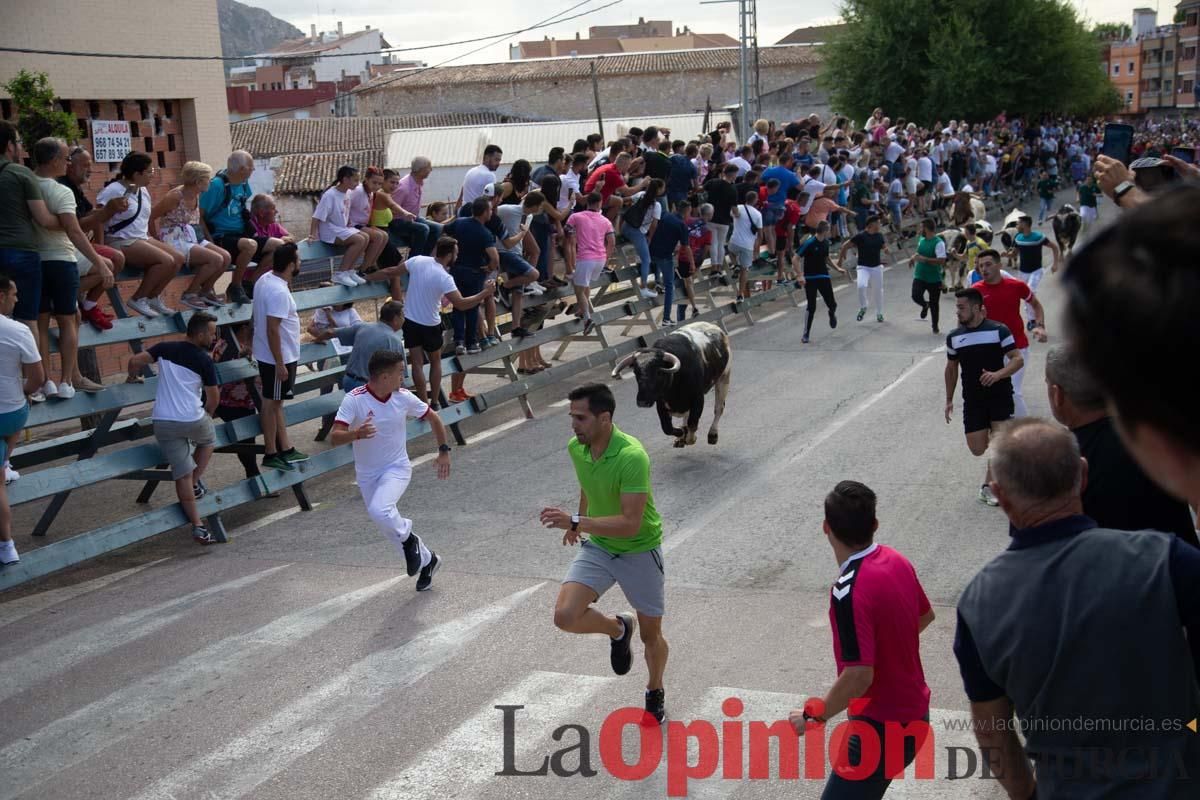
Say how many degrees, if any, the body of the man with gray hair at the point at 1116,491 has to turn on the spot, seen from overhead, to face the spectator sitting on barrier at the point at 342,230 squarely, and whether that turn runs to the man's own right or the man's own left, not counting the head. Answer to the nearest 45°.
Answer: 0° — they already face them

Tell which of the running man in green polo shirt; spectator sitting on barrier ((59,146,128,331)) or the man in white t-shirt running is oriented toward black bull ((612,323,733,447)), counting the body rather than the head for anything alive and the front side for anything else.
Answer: the spectator sitting on barrier

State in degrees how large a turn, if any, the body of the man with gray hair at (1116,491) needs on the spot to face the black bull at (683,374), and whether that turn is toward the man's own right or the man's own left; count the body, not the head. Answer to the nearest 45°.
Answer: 0° — they already face it

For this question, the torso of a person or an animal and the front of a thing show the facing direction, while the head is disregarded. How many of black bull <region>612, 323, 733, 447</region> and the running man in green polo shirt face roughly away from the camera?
0

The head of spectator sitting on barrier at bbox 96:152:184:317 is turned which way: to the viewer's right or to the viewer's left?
to the viewer's right

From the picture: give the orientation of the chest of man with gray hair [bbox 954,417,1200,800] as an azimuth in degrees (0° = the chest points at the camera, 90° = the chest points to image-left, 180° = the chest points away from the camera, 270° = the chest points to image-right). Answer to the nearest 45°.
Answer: approximately 180°

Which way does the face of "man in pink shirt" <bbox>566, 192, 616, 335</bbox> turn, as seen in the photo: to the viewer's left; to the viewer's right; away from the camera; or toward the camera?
away from the camera

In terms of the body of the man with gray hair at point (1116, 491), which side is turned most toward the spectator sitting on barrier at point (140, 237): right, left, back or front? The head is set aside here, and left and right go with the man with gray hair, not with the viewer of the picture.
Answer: front

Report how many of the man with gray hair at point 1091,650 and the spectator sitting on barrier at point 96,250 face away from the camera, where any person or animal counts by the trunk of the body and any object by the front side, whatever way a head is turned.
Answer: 1

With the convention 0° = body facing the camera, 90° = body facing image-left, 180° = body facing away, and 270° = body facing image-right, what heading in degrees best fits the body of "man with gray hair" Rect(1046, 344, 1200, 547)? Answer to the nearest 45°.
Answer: approximately 135°

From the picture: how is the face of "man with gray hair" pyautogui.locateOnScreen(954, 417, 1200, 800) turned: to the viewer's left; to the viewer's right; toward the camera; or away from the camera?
away from the camera

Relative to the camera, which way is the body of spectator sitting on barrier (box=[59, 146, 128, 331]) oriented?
to the viewer's right

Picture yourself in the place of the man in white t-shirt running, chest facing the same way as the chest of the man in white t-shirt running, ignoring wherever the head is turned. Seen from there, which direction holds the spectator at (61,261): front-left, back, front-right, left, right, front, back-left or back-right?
right

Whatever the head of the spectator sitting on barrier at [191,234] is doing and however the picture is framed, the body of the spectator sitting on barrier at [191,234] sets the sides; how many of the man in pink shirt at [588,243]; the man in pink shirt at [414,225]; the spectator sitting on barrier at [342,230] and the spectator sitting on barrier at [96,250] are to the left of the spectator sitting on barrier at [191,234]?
3

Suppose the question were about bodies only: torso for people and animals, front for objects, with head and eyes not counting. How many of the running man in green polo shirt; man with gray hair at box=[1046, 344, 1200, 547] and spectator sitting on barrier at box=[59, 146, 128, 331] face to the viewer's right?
1
